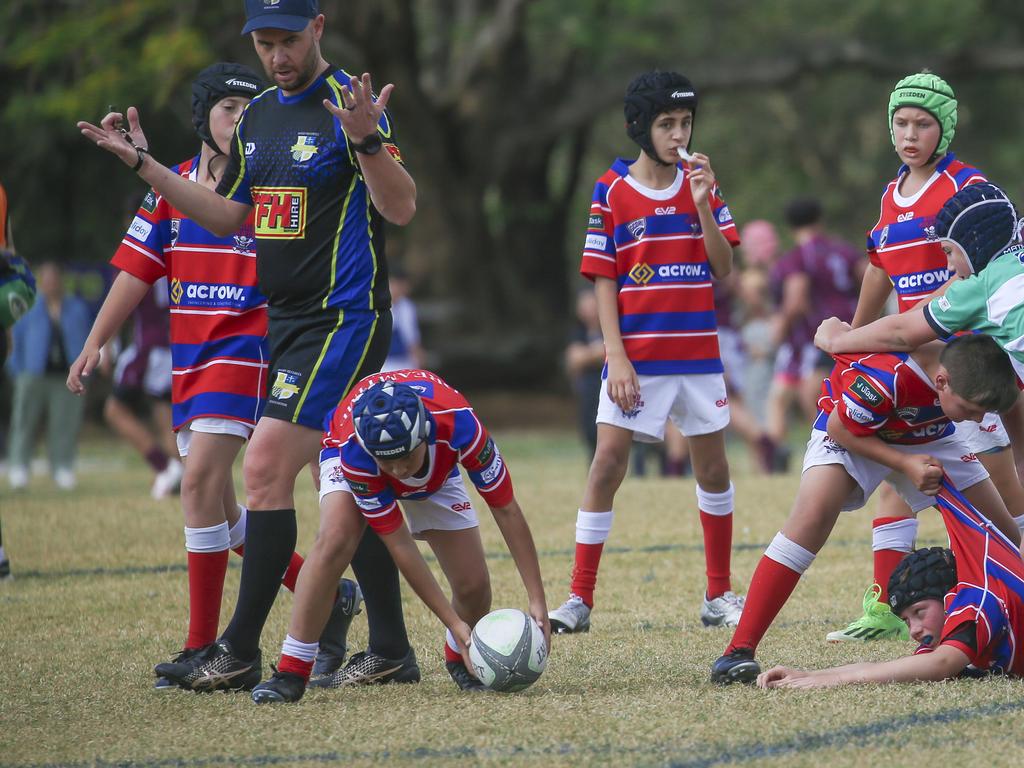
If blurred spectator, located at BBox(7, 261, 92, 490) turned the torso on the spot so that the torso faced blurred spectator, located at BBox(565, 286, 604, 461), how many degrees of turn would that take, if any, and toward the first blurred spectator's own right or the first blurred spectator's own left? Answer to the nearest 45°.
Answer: approximately 90° to the first blurred spectator's own left

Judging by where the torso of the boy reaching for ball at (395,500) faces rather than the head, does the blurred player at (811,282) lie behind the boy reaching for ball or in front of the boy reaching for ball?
behind

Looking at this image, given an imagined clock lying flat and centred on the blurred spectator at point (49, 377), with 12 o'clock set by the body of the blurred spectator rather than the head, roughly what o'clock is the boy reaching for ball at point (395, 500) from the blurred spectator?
The boy reaching for ball is roughly at 12 o'clock from the blurred spectator.

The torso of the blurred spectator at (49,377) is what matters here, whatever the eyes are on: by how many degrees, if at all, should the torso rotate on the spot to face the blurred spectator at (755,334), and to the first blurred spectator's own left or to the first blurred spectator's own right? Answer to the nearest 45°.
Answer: approximately 90° to the first blurred spectator's own left
